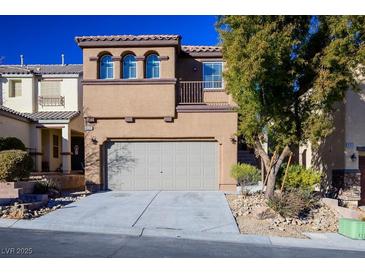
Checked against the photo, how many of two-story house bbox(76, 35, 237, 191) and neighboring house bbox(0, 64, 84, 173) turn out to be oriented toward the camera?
2

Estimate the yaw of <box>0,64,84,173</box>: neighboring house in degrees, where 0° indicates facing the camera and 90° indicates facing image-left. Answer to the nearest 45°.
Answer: approximately 0°

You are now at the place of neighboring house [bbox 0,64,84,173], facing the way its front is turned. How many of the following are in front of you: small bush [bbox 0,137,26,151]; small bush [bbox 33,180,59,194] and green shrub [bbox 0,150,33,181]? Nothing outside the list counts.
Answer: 3

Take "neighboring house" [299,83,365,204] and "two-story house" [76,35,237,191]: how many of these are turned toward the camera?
2

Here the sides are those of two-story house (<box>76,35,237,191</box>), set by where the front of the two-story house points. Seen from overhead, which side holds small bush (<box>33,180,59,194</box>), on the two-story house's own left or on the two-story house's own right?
on the two-story house's own right

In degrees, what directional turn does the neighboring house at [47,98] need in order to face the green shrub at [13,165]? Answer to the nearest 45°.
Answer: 0° — it already faces it

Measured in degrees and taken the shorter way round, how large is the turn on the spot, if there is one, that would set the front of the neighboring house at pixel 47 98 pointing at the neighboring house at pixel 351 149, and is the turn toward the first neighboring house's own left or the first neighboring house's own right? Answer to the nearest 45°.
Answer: approximately 45° to the first neighboring house's own left

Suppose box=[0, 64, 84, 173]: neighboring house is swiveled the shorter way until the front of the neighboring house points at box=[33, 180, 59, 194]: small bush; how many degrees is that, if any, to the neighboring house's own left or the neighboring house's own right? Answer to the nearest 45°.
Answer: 0° — it already faces it

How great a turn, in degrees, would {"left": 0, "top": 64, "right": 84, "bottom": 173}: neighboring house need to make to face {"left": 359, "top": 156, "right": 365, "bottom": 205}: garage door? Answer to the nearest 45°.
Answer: approximately 45° to its left

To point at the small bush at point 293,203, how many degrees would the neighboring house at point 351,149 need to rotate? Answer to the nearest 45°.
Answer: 0° — it already faces it

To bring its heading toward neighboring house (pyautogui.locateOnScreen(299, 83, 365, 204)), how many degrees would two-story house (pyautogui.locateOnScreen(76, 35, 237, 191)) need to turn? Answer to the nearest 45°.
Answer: approximately 90° to its left
